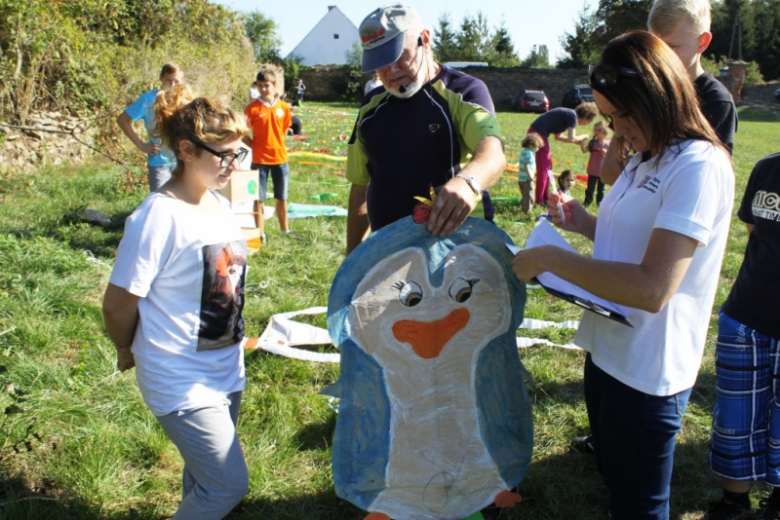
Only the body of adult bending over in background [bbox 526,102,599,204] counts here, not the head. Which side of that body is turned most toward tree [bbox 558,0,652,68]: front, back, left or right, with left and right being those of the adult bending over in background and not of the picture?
left

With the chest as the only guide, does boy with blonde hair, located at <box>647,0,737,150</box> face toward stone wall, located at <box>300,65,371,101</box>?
no

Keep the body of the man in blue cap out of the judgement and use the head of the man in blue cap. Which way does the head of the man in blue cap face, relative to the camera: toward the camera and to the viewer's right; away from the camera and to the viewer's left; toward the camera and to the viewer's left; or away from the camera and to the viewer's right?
toward the camera and to the viewer's left

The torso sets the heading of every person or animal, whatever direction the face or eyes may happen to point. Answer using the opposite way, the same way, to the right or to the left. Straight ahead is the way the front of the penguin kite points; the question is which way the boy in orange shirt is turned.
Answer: the same way

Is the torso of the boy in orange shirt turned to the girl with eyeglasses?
yes

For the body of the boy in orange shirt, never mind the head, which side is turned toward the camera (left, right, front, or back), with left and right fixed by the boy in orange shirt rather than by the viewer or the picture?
front

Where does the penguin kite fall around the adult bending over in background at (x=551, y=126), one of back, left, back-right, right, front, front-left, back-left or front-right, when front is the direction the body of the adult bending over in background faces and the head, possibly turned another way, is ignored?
right

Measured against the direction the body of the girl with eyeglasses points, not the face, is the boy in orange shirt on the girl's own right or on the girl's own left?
on the girl's own left

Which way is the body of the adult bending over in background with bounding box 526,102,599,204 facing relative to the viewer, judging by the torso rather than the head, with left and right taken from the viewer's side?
facing to the right of the viewer

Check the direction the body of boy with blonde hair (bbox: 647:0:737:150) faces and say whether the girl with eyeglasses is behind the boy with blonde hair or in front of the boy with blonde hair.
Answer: in front

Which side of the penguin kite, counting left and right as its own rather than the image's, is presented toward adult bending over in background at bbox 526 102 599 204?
back

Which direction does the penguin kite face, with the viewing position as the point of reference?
facing the viewer

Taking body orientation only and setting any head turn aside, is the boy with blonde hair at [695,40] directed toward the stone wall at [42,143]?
no

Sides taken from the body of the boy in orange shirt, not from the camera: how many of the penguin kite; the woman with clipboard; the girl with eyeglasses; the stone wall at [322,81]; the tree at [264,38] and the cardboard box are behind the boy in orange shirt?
2

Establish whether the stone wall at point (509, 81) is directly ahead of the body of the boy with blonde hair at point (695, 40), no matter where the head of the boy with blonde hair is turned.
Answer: no

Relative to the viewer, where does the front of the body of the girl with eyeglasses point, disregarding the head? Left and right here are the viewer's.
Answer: facing the viewer and to the right of the viewer

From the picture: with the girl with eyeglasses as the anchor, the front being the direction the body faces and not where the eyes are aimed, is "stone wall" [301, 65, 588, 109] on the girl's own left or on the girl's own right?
on the girl's own left

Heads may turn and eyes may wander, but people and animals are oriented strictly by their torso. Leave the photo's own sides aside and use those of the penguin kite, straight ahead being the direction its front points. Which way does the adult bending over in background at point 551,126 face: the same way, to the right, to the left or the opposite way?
to the left

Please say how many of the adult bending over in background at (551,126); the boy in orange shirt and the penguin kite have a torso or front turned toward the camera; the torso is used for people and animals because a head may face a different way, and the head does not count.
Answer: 2
